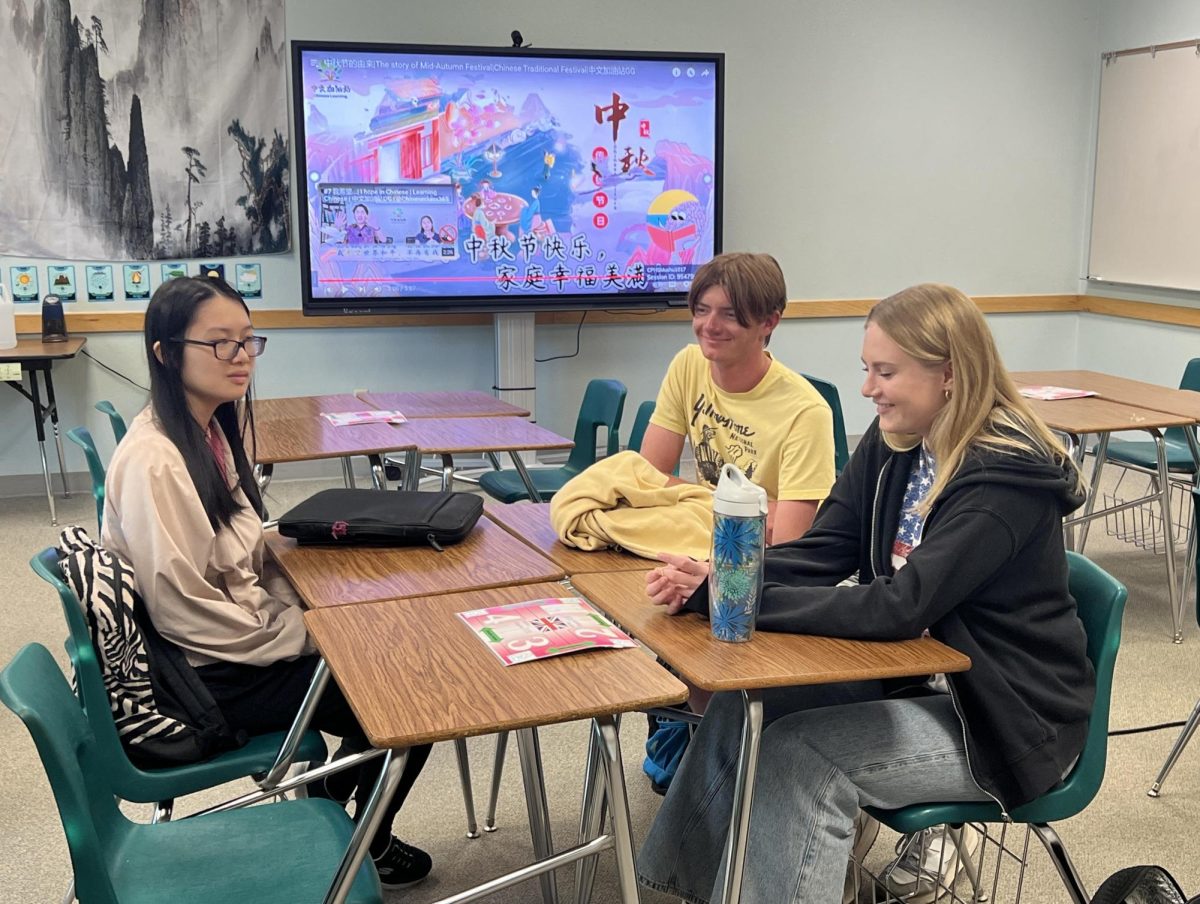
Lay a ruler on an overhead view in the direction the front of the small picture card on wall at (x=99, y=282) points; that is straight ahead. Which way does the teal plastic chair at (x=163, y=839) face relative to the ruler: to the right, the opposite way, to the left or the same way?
to the left

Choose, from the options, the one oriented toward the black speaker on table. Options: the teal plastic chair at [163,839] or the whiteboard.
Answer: the whiteboard

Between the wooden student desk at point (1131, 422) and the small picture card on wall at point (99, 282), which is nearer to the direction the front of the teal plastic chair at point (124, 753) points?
the wooden student desk

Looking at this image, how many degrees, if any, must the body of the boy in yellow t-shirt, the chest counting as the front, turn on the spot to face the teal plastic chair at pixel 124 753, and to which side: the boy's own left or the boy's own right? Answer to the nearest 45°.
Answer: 0° — they already face it

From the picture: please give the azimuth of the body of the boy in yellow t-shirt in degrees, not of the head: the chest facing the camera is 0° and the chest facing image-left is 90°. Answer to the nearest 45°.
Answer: approximately 45°

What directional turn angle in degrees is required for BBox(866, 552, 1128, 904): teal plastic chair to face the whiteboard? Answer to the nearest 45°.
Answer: approximately 90° to its right

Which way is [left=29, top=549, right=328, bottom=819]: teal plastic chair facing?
to the viewer's right
